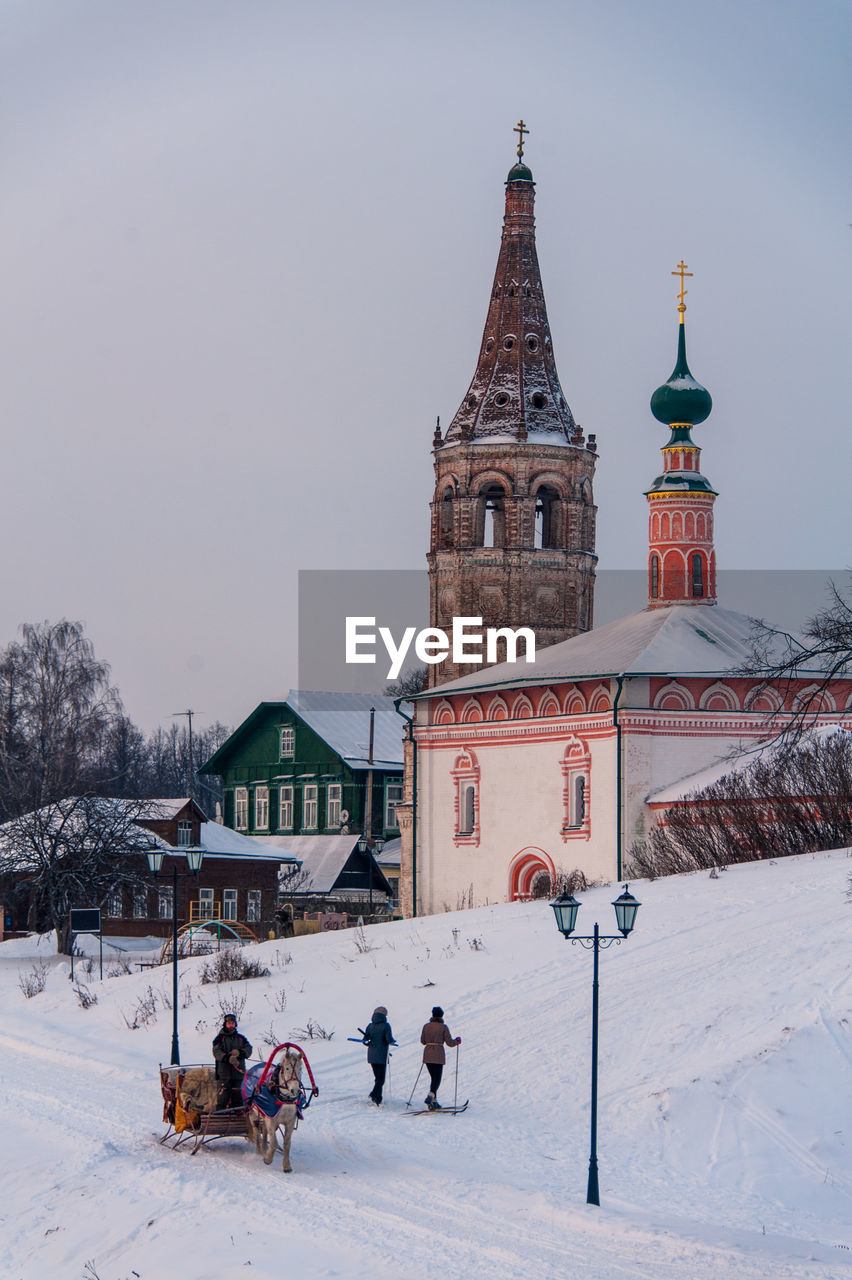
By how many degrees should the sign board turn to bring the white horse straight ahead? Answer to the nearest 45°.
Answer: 0° — it already faces it

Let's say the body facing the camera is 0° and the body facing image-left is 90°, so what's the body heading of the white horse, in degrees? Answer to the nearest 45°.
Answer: approximately 315°

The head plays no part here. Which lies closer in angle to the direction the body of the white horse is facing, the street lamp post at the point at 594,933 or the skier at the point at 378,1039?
the street lamp post

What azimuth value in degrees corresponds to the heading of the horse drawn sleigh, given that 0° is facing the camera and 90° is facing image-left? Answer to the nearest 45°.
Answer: approximately 315°

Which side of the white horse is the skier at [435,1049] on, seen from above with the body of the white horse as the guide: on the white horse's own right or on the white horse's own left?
on the white horse's own left

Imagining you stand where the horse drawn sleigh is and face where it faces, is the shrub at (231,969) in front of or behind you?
behind

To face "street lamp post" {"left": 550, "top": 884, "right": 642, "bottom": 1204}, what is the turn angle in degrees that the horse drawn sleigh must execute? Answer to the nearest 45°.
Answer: approximately 45° to its left

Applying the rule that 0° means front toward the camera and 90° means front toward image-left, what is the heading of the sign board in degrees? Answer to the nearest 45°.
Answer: approximately 0°
